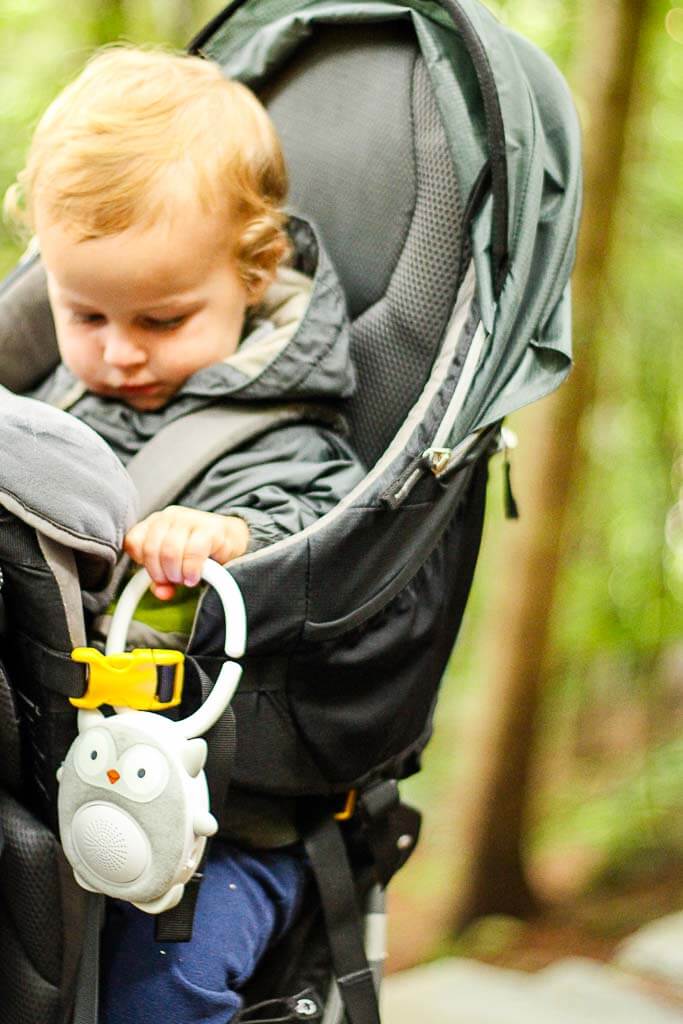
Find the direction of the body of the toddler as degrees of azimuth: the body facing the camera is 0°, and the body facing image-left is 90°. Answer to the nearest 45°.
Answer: approximately 45°

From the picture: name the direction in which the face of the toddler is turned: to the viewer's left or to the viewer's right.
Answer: to the viewer's left

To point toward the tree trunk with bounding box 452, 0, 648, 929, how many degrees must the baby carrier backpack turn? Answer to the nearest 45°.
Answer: approximately 135° to its right
